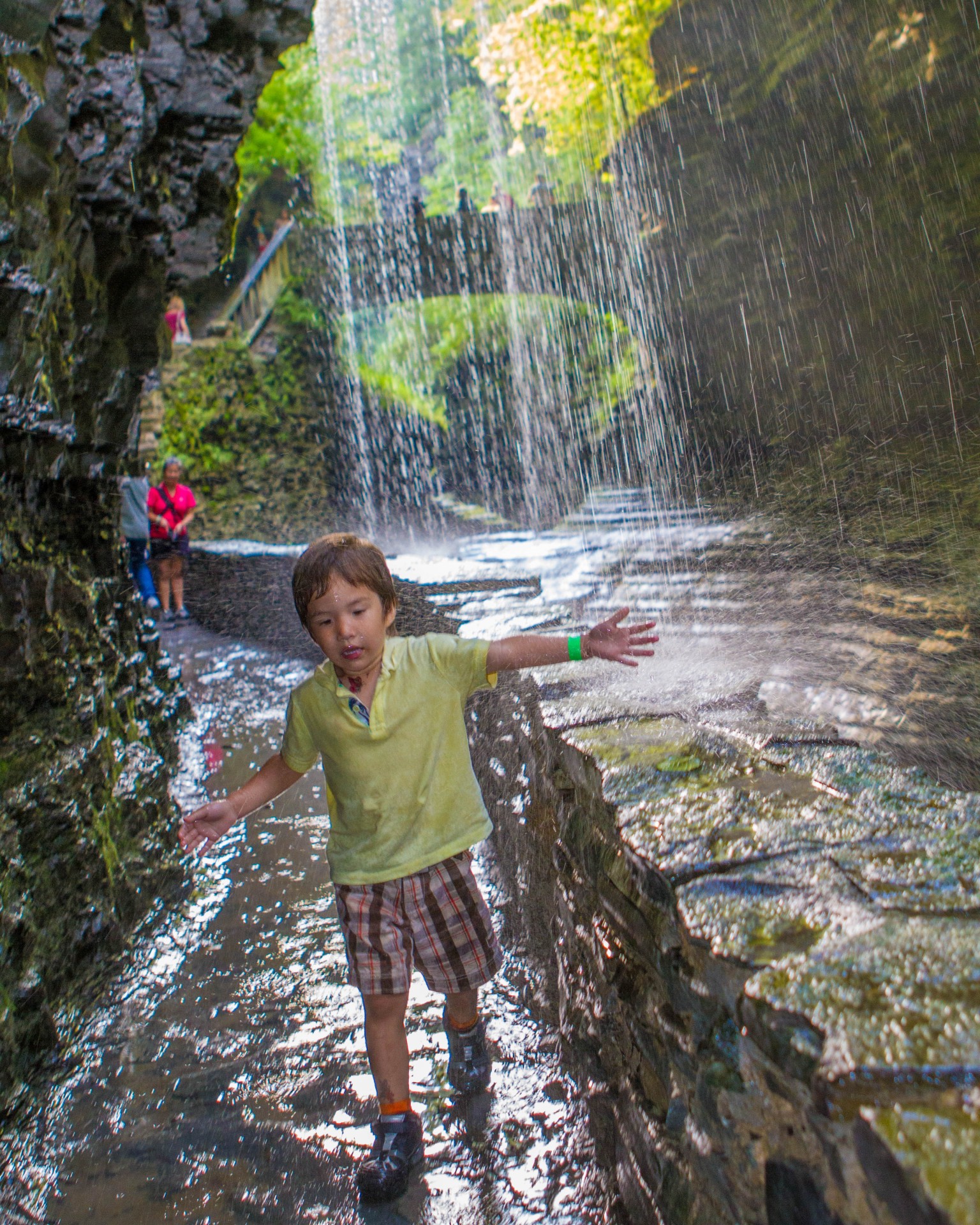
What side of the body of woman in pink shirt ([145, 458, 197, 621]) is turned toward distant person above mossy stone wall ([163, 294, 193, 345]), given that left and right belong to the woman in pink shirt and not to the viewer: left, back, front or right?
back

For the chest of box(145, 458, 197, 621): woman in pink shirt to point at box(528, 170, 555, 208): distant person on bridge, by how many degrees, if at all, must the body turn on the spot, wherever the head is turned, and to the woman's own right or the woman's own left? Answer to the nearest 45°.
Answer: approximately 135° to the woman's own left

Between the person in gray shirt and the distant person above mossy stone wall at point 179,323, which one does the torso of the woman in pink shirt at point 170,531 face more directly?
the person in gray shirt

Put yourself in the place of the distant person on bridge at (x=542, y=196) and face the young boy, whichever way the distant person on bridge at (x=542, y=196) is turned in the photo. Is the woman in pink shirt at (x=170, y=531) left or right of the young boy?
right

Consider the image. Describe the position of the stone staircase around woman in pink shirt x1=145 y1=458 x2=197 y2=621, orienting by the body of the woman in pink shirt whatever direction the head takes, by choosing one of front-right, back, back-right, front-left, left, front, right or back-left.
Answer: back

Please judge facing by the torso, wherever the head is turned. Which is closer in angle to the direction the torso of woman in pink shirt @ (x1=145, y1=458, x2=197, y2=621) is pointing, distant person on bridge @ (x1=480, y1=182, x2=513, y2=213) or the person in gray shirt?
the person in gray shirt

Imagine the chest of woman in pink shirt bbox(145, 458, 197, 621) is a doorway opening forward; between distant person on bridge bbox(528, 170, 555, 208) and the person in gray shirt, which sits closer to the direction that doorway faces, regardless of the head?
the person in gray shirt

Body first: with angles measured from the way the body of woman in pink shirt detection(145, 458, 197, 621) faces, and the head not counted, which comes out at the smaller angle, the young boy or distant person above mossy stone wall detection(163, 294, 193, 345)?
the young boy
